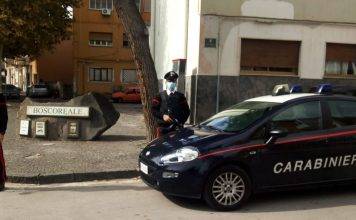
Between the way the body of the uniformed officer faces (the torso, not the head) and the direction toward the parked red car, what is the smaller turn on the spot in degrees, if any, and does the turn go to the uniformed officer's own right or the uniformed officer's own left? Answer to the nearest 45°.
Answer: approximately 180°

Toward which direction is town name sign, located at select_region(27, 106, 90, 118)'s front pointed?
toward the camera

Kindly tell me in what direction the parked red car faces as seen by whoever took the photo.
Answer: facing to the left of the viewer

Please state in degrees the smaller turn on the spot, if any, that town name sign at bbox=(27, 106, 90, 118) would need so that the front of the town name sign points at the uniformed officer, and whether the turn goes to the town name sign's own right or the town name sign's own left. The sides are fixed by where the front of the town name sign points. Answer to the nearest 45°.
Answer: approximately 45° to the town name sign's own left

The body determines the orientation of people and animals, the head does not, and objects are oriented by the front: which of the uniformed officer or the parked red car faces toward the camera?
the uniformed officer

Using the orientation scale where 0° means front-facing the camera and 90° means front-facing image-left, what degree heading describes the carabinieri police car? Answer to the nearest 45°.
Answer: approximately 45°

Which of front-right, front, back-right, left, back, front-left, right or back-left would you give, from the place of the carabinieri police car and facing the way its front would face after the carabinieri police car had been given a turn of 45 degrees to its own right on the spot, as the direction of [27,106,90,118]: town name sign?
front-right

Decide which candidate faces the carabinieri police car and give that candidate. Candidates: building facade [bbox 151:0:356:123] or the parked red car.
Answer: the building facade

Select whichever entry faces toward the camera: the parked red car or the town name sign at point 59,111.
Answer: the town name sign

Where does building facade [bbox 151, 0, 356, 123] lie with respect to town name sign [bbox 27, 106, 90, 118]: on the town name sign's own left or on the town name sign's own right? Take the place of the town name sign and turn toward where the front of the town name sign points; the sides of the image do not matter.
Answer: on the town name sign's own left

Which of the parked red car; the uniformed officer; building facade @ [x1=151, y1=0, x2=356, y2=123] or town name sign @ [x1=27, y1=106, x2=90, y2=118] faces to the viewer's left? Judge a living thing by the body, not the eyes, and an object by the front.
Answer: the parked red car

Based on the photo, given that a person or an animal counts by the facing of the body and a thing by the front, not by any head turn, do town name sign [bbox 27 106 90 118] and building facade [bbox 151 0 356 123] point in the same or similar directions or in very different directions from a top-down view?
same or similar directions

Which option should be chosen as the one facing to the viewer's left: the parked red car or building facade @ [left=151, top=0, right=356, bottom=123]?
the parked red car

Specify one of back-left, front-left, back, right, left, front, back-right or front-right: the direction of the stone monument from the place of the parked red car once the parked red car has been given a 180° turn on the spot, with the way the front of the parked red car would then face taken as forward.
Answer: right

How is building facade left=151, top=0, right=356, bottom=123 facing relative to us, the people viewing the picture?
facing the viewer

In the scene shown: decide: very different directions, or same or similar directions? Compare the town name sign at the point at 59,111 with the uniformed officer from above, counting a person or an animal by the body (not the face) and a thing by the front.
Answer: same or similar directions
